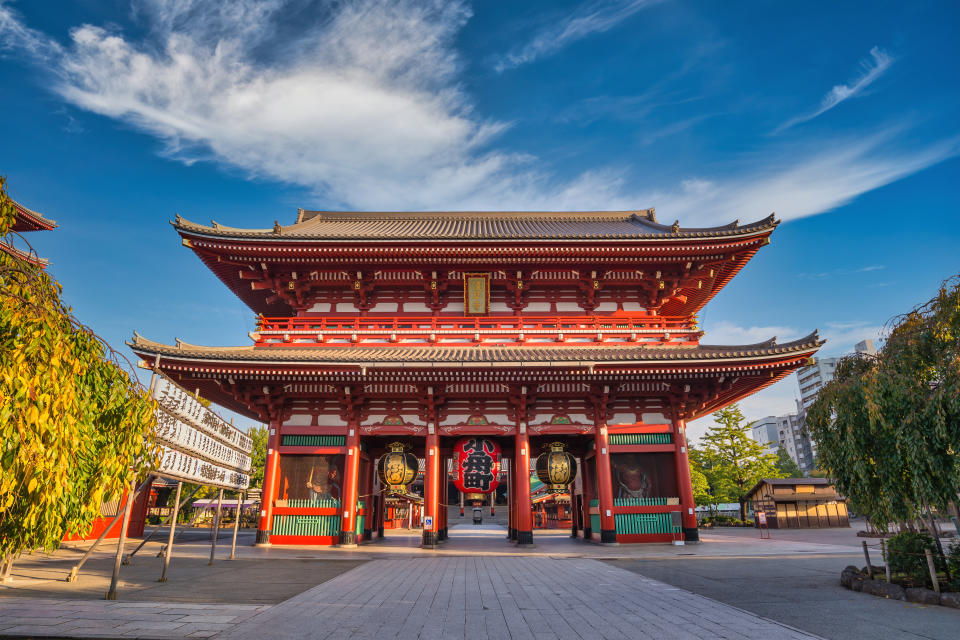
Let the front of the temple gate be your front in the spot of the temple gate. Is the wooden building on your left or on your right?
on your left

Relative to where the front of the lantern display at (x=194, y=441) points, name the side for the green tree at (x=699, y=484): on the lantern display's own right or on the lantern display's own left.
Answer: on the lantern display's own left

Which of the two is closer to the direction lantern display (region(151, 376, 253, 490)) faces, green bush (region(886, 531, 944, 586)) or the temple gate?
the green bush

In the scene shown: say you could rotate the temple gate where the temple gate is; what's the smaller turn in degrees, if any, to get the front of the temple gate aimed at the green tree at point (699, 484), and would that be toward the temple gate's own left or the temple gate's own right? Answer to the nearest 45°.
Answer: approximately 135° to the temple gate's own left

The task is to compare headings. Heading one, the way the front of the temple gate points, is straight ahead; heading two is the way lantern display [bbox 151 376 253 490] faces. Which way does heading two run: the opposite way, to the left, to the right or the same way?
to the left

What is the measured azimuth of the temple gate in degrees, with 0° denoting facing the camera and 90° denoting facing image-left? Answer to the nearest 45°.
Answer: approximately 0°

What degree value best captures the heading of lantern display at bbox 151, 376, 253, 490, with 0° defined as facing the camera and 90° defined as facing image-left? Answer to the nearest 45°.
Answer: approximately 315°

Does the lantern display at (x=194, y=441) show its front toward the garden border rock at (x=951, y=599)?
yes
